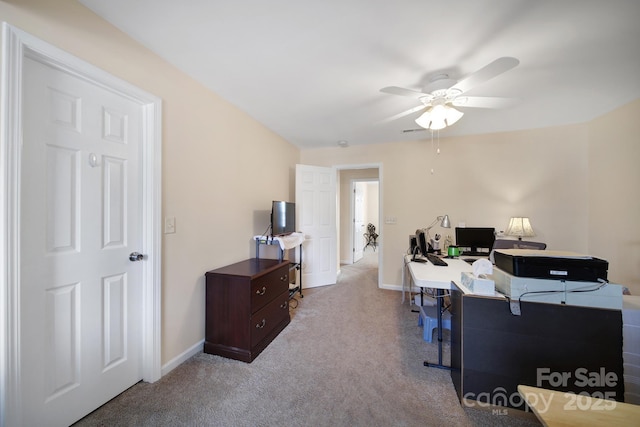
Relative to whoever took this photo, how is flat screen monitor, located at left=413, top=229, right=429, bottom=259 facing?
facing the viewer and to the right of the viewer

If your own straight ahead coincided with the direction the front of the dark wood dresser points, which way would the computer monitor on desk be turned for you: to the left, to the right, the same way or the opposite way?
to the right

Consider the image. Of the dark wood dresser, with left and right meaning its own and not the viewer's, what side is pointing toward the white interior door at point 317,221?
left

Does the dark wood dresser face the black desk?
yes

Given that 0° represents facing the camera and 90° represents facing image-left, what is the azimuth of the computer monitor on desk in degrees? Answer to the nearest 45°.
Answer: approximately 0°

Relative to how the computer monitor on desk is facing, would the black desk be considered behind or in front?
in front

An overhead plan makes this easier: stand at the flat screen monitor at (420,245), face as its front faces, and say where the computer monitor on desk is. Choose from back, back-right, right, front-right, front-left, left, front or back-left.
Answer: left

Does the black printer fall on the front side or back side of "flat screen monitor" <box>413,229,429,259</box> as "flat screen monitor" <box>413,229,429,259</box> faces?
on the front side

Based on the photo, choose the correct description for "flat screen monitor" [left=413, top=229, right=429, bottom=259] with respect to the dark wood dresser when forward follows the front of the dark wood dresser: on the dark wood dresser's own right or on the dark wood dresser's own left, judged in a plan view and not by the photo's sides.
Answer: on the dark wood dresser's own left

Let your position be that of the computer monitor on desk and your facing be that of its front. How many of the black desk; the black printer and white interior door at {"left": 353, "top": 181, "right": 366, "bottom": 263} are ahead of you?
2

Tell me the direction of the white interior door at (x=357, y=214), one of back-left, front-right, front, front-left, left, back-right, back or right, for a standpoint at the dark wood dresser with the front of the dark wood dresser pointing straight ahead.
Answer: left
